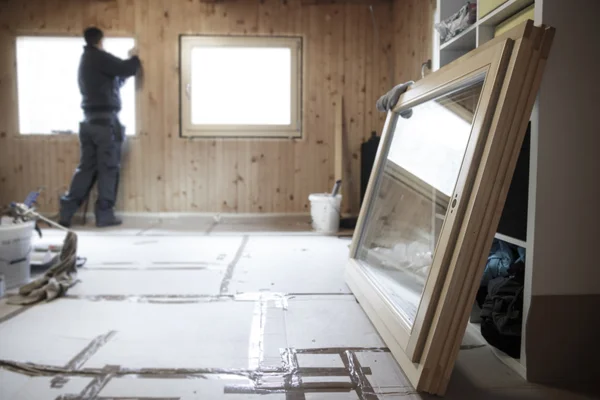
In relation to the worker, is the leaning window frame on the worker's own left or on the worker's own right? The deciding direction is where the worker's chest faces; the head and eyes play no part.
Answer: on the worker's own right

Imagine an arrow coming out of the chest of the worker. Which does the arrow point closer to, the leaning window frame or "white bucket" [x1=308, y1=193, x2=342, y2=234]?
the white bucket

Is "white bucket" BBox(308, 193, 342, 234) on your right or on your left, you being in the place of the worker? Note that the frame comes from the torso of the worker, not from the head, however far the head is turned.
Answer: on your right

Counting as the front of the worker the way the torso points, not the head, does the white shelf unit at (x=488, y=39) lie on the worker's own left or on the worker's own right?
on the worker's own right

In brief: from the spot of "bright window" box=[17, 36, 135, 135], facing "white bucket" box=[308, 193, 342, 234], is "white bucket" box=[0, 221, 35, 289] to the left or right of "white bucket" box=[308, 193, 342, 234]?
right

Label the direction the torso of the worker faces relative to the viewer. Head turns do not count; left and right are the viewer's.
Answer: facing away from the viewer and to the right of the viewer

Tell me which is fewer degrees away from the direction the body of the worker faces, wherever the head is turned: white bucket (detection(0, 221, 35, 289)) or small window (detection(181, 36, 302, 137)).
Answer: the small window

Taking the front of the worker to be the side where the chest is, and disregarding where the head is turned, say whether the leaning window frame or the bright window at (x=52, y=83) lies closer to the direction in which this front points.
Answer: the bright window

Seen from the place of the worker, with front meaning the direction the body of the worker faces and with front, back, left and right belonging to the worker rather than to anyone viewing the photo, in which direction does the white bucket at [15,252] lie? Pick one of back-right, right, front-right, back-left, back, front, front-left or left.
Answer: back-right
